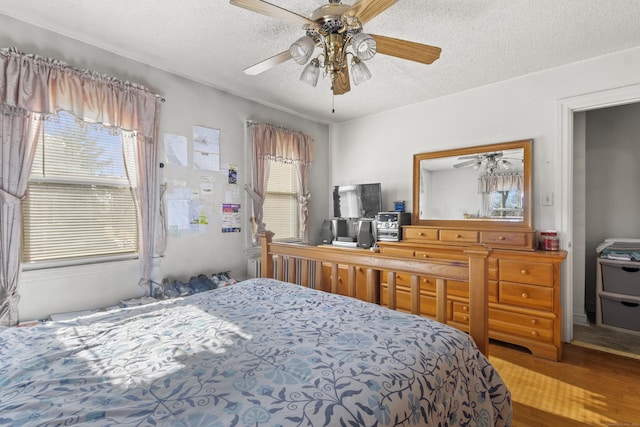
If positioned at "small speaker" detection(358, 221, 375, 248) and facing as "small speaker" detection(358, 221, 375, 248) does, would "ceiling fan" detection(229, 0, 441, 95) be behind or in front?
in front

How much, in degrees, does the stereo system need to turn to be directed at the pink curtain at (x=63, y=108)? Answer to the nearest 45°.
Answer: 0° — it already faces it

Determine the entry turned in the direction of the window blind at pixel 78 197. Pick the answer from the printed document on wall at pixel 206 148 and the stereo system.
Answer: the stereo system

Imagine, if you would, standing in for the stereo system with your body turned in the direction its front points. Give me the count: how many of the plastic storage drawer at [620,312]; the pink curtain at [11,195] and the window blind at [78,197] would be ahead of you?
2

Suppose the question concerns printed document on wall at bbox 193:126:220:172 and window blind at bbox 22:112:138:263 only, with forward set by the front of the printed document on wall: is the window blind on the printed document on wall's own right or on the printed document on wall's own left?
on the printed document on wall's own right

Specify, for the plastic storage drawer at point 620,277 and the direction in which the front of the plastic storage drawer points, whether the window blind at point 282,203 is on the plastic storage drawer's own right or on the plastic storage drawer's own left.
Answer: on the plastic storage drawer's own right

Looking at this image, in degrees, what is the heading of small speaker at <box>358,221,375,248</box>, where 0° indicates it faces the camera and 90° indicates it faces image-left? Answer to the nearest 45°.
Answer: approximately 45°
